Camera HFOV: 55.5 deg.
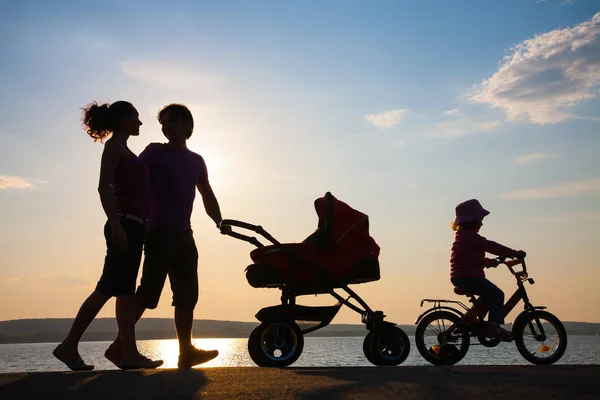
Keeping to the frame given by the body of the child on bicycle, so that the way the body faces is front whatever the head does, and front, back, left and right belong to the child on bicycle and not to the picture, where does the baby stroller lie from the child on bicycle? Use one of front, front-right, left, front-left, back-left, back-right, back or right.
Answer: back-right

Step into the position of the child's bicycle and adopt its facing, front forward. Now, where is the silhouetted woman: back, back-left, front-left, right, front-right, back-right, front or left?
back-right

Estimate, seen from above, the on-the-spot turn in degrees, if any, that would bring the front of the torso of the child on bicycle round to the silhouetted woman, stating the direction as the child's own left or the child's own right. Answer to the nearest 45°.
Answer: approximately 135° to the child's own right

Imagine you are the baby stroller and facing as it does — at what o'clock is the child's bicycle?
The child's bicycle is roughly at 11 o'clock from the baby stroller.

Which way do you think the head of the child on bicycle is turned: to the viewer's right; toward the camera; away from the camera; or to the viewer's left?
to the viewer's right

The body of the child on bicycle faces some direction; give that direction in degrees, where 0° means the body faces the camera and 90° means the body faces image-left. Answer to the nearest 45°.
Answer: approximately 270°

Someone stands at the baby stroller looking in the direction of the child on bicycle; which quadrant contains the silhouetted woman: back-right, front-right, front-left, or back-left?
back-right

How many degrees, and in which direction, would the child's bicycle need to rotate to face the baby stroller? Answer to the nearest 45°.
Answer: approximately 135° to its right

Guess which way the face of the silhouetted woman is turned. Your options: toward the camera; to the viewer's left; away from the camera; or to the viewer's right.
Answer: to the viewer's right

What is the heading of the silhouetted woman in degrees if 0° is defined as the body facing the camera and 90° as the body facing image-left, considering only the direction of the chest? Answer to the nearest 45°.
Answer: approximately 270°

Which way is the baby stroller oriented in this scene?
to the viewer's right

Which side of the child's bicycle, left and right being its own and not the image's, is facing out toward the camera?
right
